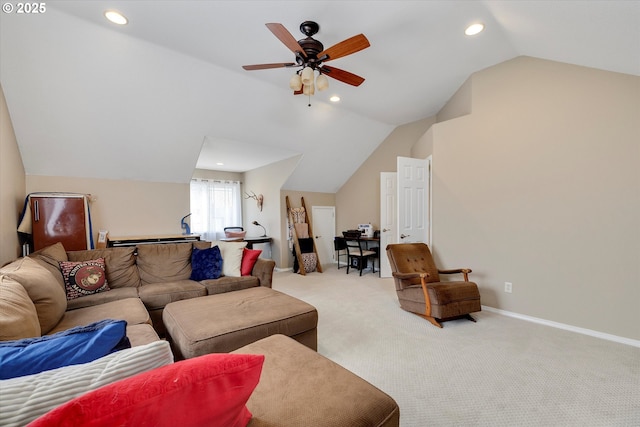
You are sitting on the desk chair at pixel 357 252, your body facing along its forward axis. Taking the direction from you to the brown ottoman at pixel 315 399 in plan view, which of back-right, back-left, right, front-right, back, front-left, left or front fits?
back-right

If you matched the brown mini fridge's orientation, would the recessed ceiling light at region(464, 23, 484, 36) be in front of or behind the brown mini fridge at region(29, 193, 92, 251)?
in front

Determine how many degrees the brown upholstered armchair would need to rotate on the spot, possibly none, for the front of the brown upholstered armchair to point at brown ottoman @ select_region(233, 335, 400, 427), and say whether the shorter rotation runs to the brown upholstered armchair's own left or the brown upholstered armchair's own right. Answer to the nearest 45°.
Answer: approximately 45° to the brown upholstered armchair's own right

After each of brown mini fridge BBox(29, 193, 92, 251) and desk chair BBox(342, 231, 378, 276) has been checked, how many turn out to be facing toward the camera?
1

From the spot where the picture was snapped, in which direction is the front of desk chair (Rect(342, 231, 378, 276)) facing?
facing away from the viewer and to the right of the viewer

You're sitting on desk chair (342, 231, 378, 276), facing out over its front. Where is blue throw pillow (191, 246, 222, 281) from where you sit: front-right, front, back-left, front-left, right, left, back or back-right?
back

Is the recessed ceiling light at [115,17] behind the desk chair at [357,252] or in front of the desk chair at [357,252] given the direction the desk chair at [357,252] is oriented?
behind

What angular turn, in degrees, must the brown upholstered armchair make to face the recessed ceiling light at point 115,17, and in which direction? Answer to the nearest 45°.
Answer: approximately 90° to its right
